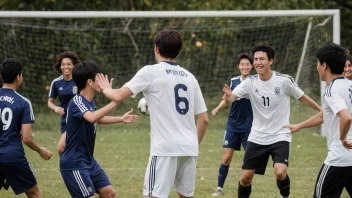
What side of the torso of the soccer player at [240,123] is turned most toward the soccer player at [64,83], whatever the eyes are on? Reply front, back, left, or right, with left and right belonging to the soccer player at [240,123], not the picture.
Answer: right

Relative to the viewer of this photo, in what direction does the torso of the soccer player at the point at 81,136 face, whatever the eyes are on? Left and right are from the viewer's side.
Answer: facing to the right of the viewer

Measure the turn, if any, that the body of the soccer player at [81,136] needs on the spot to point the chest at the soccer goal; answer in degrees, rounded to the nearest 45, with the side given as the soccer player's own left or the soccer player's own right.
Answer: approximately 90° to the soccer player's own left

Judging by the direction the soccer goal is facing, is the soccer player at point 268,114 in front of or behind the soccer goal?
in front

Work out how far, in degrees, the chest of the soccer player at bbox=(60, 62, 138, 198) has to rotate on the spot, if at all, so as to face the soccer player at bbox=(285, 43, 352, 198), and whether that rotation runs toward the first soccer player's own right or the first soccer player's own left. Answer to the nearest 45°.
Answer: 0° — they already face them

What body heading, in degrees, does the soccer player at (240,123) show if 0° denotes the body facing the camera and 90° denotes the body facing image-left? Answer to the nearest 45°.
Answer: approximately 0°

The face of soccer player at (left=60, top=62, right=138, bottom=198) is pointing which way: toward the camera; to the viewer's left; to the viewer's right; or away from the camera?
to the viewer's right
